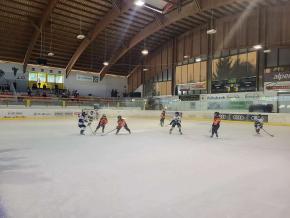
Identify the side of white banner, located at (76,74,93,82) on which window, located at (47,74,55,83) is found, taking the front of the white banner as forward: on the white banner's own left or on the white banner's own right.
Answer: on the white banner's own right

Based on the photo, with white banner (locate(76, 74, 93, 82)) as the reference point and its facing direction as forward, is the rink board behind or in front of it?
in front

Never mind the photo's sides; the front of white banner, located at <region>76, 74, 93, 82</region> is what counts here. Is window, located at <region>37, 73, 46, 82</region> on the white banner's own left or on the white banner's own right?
on the white banner's own right

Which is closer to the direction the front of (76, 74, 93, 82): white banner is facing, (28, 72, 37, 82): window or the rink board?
the rink board

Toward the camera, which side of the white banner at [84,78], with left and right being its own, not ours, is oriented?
front

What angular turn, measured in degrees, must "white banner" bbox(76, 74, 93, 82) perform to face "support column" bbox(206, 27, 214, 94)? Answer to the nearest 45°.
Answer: approximately 45° to its left

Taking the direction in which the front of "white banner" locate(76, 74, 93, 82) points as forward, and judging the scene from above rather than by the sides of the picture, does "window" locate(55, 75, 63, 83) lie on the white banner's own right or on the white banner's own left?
on the white banner's own right

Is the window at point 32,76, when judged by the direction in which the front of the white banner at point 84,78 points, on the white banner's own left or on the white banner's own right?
on the white banner's own right
